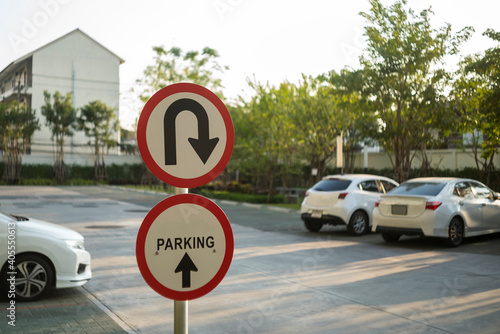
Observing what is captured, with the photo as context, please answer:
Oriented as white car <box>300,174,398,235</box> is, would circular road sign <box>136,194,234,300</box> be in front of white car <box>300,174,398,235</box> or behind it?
behind

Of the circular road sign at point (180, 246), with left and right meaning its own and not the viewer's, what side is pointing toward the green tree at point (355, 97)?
back

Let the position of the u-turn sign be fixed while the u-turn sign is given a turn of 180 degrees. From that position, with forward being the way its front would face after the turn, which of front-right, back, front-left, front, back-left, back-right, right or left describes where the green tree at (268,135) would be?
front

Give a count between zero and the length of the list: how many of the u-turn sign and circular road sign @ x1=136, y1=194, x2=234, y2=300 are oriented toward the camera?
2

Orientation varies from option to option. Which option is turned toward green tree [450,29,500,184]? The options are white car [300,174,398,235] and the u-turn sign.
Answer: the white car

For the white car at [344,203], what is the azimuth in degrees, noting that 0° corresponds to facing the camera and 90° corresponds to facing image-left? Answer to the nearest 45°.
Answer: approximately 225°

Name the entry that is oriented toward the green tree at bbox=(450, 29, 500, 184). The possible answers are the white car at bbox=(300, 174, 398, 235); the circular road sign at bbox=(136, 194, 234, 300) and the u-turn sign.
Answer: the white car

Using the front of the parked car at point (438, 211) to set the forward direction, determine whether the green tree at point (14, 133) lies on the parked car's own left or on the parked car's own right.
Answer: on the parked car's own left

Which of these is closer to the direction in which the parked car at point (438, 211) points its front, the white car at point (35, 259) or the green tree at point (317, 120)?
the green tree

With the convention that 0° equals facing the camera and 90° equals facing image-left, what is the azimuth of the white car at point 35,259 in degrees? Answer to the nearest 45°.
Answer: approximately 270°

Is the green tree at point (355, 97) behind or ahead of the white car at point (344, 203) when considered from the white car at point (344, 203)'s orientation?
ahead

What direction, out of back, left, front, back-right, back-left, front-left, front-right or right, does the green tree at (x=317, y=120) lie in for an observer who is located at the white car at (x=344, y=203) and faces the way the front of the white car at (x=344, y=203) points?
front-left

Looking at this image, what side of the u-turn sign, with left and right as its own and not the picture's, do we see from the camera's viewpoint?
front

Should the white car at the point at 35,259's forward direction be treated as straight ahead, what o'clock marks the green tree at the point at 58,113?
The green tree is roughly at 9 o'clock from the white car.

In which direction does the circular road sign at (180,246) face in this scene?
toward the camera
